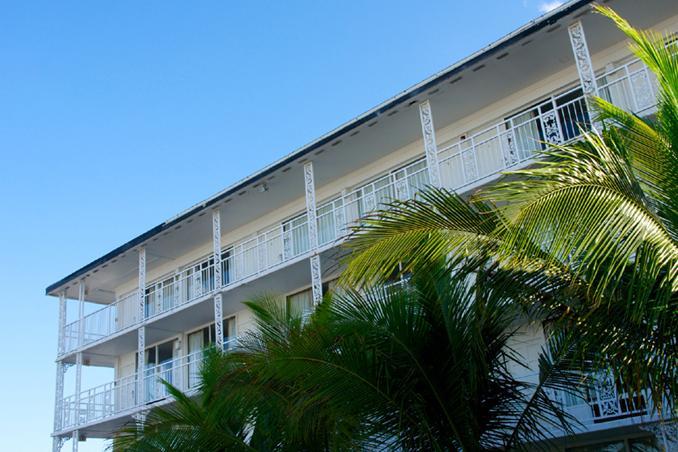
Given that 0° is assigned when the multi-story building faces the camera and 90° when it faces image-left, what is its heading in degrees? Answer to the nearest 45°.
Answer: approximately 45°
